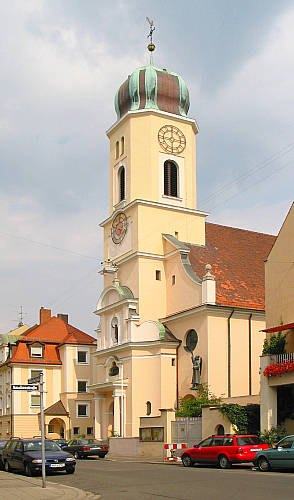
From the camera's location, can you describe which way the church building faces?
facing the viewer and to the left of the viewer

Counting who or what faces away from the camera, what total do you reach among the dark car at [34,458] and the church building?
0

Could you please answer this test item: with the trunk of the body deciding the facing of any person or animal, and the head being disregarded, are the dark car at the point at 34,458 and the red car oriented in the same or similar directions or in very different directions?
very different directions

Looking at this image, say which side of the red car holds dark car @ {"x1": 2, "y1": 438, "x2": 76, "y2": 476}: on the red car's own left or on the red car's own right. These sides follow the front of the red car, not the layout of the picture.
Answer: on the red car's own left

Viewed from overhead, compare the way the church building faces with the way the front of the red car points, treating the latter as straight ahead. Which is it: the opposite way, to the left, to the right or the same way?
to the left

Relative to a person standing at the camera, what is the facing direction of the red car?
facing away from the viewer and to the left of the viewer

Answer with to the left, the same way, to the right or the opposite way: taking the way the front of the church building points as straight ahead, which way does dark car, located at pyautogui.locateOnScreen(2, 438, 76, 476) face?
to the left

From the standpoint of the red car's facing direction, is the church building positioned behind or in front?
in front

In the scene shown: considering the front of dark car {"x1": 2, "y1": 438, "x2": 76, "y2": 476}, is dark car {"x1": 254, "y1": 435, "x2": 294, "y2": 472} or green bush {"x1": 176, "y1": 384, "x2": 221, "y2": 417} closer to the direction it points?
the dark car

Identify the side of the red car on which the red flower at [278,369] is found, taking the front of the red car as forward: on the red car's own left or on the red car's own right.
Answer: on the red car's own right

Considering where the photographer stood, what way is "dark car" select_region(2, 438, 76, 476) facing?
facing the viewer and to the right of the viewer

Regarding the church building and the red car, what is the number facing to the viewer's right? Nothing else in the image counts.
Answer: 0

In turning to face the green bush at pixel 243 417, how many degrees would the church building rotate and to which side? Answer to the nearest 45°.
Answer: approximately 45° to its left
